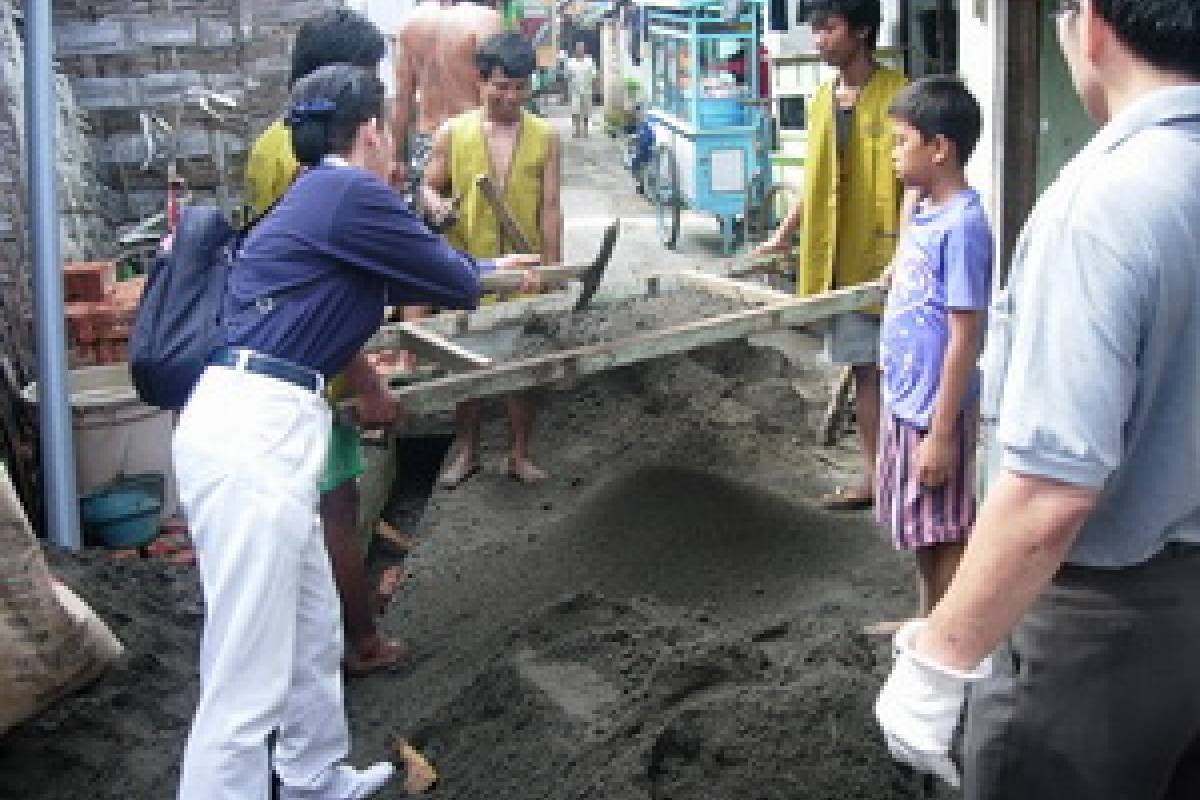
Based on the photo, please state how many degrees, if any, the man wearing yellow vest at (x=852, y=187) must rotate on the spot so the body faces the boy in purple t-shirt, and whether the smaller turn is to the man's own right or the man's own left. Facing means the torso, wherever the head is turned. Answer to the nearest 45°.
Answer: approximately 45° to the man's own left

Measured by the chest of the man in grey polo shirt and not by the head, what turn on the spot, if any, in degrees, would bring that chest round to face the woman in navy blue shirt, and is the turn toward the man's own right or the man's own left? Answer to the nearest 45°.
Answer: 0° — they already face them

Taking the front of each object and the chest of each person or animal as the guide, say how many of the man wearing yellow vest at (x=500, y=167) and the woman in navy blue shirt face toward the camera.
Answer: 1

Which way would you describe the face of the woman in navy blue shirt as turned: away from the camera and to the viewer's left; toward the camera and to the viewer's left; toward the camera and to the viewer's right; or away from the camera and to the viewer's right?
away from the camera and to the viewer's right

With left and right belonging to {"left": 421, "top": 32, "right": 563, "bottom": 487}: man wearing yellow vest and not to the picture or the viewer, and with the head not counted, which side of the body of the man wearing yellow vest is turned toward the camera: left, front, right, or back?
front

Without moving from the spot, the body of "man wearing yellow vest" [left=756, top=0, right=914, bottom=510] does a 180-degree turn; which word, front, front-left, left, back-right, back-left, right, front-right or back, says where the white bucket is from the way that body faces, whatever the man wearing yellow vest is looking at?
back-left

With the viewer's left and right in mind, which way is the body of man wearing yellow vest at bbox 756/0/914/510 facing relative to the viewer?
facing the viewer and to the left of the viewer

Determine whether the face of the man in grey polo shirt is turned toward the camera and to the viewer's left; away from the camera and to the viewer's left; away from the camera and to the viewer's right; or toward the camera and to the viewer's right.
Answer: away from the camera and to the viewer's left

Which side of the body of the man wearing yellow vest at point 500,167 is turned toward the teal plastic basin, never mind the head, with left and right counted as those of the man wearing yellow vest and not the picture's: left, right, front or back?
right

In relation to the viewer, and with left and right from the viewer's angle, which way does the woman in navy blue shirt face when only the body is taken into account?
facing away from the viewer and to the right of the viewer

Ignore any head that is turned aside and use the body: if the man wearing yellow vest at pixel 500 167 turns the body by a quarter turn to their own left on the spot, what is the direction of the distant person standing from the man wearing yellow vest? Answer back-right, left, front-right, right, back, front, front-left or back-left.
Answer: left

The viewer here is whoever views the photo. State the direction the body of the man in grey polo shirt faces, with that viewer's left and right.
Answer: facing away from the viewer and to the left of the viewer

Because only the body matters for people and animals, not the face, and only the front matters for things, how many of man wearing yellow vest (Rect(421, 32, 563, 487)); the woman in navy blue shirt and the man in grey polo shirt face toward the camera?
1

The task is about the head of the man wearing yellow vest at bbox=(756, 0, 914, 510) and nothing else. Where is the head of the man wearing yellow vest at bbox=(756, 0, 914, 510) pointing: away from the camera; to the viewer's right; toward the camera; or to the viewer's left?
to the viewer's left

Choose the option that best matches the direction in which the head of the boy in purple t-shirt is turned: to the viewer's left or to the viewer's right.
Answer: to the viewer's left

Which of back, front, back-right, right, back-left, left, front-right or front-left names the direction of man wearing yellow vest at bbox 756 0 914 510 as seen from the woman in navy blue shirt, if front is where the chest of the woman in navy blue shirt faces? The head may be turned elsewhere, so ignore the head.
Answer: front
